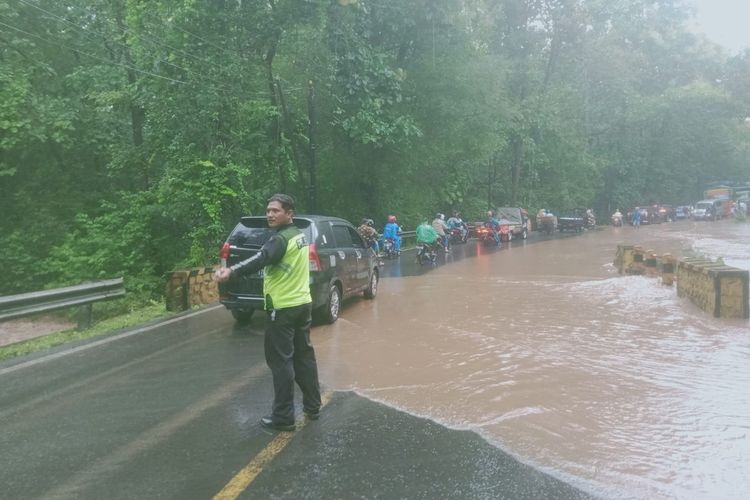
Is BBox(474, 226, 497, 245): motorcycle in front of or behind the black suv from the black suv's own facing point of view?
in front

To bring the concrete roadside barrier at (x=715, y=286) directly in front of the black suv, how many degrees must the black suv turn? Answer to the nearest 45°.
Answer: approximately 45° to its right

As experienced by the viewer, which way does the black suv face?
facing away from the viewer and to the right of the viewer

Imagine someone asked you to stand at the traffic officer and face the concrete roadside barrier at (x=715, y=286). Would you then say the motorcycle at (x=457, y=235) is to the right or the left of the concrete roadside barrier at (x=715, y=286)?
left

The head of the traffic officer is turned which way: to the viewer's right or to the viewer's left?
to the viewer's left

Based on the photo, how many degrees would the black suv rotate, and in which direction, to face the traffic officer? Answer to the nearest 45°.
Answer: approximately 135° to its right
